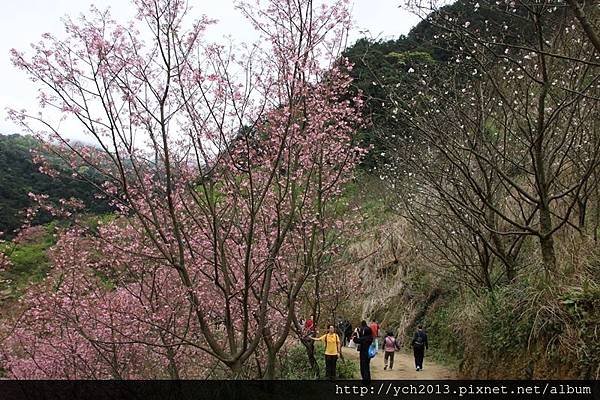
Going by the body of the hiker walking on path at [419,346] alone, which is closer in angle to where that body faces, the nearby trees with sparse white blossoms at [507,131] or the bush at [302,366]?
the nearby trees with sparse white blossoms
